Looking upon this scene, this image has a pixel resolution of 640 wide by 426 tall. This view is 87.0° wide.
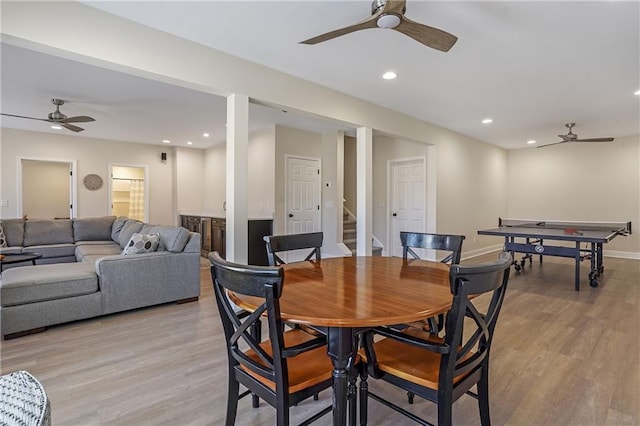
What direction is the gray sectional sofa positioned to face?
to the viewer's left

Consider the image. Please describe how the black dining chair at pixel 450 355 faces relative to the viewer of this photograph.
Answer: facing away from the viewer and to the left of the viewer

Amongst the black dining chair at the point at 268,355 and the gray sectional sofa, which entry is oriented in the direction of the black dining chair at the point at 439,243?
the black dining chair at the point at 268,355

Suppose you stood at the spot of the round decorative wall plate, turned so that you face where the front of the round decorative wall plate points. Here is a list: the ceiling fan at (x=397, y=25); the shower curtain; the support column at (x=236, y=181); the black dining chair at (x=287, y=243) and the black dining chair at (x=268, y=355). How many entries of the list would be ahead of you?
4

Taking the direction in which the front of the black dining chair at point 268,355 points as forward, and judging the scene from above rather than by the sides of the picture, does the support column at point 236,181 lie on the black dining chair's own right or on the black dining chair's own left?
on the black dining chair's own left

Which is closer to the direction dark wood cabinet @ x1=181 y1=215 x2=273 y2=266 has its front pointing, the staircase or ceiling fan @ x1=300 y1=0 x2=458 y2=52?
the ceiling fan

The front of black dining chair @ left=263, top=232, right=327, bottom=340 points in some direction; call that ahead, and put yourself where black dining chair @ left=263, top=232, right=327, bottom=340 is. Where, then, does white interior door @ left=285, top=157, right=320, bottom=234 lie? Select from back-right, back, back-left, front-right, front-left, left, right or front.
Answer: back-left

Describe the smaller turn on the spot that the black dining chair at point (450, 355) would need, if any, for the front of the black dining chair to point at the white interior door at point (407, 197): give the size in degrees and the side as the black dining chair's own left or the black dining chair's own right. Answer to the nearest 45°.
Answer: approximately 45° to the black dining chair's own right

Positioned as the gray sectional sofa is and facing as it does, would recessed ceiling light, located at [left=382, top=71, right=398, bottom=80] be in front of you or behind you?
behind
